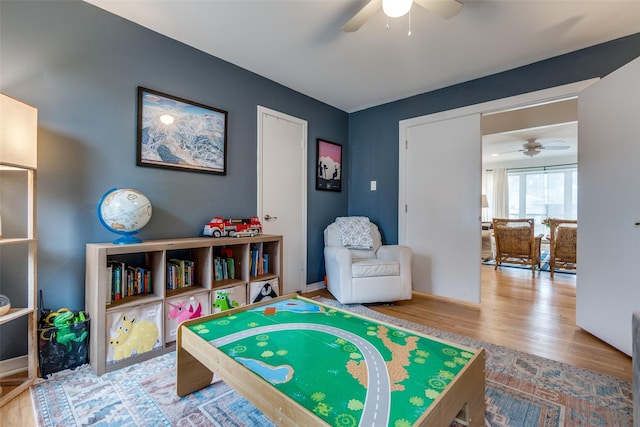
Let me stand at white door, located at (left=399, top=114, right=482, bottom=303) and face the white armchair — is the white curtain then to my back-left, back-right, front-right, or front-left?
back-right

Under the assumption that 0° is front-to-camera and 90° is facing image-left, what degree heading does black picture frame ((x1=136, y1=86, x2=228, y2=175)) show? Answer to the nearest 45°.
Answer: approximately 315°

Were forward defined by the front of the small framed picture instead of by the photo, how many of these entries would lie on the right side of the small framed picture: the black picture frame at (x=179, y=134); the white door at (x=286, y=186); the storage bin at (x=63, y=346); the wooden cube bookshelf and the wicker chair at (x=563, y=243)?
4
